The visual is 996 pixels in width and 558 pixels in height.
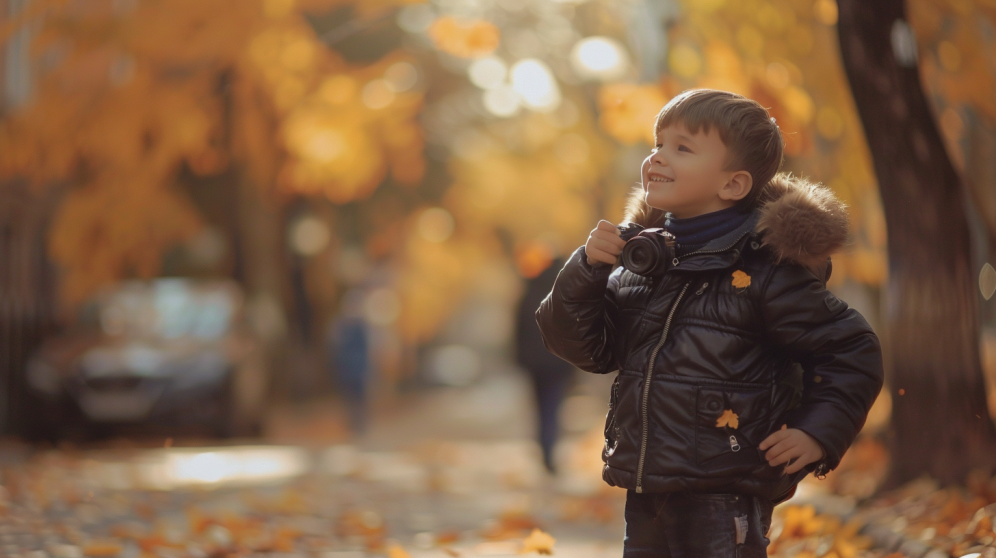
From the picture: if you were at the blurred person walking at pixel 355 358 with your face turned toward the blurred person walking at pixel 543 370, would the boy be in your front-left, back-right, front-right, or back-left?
front-right

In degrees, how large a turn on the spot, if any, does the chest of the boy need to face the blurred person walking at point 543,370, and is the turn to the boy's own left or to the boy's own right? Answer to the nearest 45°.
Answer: approximately 135° to the boy's own right

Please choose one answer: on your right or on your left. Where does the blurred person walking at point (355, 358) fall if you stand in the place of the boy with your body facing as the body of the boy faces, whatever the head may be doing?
on your right

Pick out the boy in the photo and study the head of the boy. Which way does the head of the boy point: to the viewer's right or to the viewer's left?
to the viewer's left

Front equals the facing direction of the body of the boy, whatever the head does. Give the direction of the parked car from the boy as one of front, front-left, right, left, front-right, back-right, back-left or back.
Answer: right

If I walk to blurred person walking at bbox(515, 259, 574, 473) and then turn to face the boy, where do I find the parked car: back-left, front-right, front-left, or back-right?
back-right
